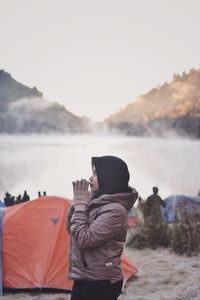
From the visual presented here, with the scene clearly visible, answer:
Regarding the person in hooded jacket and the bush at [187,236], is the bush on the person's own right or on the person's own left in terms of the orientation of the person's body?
on the person's own right

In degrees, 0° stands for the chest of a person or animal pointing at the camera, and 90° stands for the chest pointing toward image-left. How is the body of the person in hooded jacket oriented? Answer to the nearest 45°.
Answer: approximately 90°

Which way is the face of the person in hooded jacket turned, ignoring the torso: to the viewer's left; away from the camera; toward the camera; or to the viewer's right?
to the viewer's left

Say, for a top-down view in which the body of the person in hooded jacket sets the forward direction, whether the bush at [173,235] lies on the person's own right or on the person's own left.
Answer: on the person's own right
